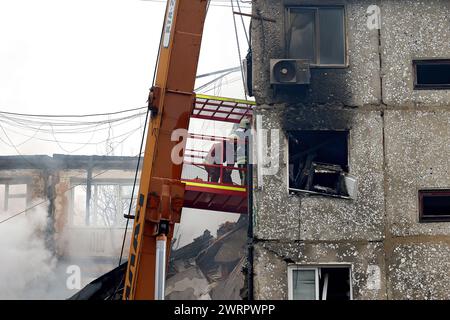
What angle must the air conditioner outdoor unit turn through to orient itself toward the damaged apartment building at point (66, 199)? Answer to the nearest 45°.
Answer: approximately 135° to its right

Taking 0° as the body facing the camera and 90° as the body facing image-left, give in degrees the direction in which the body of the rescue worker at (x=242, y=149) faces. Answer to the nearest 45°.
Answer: approximately 270°

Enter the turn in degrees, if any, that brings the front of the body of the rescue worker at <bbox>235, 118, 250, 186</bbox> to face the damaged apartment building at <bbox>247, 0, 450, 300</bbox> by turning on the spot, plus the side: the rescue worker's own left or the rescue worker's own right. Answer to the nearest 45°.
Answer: approximately 45° to the rescue worker's own right

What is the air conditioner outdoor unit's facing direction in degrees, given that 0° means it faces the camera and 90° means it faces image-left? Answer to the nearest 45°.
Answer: approximately 0°
